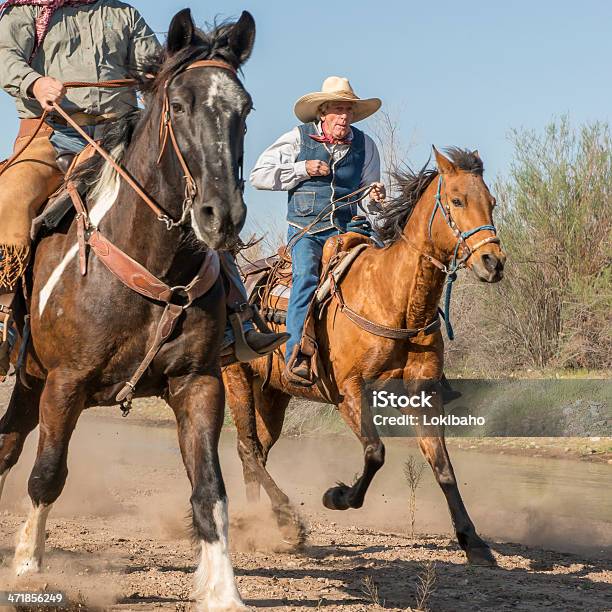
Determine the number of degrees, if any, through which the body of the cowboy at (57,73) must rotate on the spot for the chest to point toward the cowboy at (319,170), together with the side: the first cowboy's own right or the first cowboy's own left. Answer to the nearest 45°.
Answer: approximately 135° to the first cowboy's own left

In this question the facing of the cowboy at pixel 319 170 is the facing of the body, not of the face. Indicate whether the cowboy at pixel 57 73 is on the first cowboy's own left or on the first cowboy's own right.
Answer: on the first cowboy's own right

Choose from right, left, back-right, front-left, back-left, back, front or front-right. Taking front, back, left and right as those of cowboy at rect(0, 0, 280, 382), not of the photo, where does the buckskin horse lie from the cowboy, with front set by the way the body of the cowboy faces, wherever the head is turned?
back-left

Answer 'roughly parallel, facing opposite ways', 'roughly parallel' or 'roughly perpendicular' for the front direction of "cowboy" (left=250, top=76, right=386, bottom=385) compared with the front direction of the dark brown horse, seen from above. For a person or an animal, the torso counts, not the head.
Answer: roughly parallel

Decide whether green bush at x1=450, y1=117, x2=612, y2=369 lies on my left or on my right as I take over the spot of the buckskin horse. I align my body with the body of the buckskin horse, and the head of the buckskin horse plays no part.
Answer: on my left

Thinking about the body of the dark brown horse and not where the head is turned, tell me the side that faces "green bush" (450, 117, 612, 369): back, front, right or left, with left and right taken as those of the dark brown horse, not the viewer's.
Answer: left

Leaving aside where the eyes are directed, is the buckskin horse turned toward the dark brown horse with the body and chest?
no

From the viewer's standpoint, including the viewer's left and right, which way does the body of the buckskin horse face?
facing the viewer and to the right of the viewer

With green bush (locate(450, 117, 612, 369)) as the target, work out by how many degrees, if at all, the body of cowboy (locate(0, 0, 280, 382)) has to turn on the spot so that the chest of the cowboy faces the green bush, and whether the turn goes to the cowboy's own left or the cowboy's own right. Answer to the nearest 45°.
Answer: approximately 135° to the cowboy's own left

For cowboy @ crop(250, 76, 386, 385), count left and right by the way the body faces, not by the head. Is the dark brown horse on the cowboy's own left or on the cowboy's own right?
on the cowboy's own right

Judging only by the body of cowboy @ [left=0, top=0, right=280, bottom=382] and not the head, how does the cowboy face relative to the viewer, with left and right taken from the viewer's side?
facing the viewer
